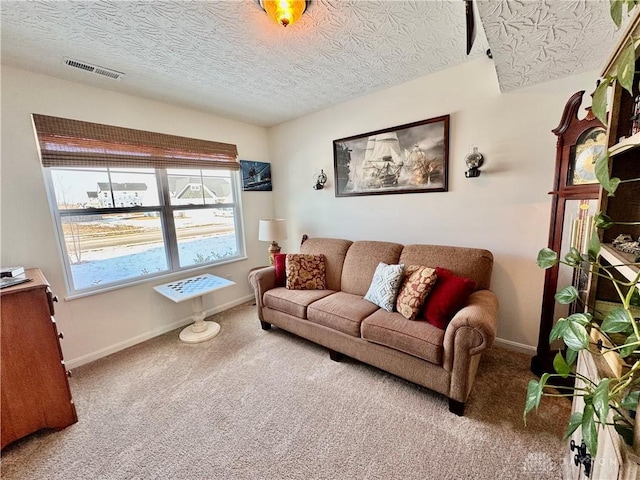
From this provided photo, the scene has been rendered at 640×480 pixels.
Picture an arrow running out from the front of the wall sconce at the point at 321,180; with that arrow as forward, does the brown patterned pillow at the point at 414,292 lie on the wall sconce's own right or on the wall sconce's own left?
on the wall sconce's own left

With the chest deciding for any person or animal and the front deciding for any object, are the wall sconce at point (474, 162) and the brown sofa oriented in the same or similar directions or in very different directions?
same or similar directions

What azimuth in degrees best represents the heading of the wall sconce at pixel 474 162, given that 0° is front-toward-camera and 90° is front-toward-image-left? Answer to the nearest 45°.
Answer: approximately 45°

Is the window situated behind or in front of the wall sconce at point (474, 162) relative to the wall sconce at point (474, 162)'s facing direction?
in front

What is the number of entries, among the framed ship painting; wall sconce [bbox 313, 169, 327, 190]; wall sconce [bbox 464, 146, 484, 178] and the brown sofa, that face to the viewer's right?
0

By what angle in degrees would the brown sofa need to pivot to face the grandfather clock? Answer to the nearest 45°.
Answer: approximately 135° to its left

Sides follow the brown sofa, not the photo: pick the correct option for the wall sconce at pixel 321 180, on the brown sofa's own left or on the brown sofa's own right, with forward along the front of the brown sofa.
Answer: on the brown sofa's own right

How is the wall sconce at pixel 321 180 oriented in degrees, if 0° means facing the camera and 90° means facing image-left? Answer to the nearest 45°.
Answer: approximately 45°

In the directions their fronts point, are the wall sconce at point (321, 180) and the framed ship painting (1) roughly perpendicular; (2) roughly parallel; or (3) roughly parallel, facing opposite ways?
roughly parallel

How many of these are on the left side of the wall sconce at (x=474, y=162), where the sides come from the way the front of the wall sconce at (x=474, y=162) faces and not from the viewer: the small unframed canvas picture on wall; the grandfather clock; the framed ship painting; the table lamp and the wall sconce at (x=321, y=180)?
1

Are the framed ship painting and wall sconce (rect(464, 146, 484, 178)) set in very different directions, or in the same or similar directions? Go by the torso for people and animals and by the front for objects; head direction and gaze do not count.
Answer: same or similar directions

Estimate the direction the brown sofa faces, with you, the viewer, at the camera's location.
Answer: facing the viewer and to the left of the viewer

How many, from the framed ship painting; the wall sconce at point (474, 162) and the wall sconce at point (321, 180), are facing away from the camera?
0

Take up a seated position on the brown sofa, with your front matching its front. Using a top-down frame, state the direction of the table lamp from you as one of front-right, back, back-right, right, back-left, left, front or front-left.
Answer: right

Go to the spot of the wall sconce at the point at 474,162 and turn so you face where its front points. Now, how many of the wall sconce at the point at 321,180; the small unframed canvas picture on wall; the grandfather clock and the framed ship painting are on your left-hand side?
1

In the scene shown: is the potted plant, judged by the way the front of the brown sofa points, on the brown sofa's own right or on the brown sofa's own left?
on the brown sofa's own left

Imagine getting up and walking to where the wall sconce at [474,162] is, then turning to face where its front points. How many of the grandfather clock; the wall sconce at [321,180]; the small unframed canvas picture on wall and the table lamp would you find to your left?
1
